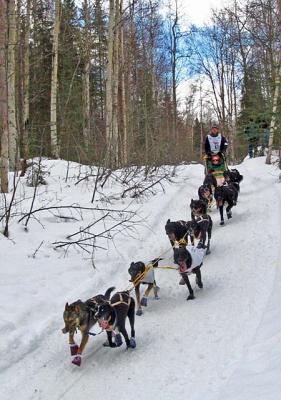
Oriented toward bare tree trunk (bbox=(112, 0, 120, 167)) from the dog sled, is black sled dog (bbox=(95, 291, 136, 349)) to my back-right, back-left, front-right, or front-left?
back-left

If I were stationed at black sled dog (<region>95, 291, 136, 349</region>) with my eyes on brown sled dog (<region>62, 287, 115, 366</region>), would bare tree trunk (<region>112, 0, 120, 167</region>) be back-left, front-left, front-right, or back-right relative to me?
back-right

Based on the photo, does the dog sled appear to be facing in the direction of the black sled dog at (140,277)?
yes

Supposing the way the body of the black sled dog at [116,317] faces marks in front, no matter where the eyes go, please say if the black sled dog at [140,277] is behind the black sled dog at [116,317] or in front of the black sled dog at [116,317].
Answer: behind

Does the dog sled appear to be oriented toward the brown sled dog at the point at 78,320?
yes

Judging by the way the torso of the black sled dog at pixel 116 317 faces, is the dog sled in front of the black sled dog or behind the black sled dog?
behind

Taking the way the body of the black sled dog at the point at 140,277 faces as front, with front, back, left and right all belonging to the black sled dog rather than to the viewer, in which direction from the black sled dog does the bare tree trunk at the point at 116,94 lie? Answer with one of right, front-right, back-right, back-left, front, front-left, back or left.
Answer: back-right

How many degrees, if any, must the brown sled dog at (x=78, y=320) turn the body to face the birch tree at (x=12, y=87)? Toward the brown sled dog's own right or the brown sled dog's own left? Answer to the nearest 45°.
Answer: approximately 135° to the brown sled dog's own right

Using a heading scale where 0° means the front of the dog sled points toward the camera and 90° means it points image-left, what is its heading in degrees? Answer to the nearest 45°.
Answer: approximately 0°

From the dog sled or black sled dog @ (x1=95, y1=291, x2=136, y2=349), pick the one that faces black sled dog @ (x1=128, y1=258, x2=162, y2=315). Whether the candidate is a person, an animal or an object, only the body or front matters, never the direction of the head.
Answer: the dog sled

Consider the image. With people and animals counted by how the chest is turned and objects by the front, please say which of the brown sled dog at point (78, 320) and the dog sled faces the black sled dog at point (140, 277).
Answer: the dog sled
